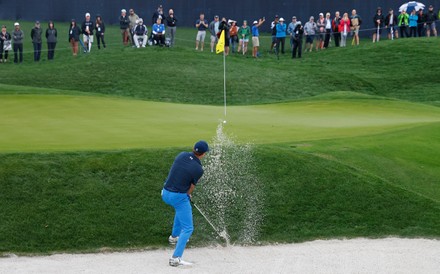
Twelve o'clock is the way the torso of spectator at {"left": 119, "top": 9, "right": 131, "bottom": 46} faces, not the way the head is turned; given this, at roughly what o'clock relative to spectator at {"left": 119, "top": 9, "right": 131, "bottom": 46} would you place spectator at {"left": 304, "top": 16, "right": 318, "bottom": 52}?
spectator at {"left": 304, "top": 16, "right": 318, "bottom": 52} is roughly at 9 o'clock from spectator at {"left": 119, "top": 9, "right": 131, "bottom": 46}.

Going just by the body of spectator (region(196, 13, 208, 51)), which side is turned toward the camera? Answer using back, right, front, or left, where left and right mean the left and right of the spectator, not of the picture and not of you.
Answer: front

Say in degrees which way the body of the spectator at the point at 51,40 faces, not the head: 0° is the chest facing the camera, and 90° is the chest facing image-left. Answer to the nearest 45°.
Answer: approximately 0°

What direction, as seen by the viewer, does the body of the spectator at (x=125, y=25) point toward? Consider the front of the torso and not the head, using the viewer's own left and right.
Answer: facing the viewer

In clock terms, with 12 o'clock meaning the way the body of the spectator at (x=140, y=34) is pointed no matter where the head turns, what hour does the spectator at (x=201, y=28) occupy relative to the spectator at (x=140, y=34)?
the spectator at (x=201, y=28) is roughly at 8 o'clock from the spectator at (x=140, y=34).

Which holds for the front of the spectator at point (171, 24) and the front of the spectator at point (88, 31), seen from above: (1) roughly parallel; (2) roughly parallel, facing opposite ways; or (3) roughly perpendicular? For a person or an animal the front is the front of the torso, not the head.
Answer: roughly parallel

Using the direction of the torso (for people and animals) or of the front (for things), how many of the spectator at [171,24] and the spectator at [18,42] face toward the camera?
2

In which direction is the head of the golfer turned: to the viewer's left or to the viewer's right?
to the viewer's right

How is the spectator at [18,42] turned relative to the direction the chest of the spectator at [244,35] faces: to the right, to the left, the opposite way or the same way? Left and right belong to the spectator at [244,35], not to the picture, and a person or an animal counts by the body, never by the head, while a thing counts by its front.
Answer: the same way

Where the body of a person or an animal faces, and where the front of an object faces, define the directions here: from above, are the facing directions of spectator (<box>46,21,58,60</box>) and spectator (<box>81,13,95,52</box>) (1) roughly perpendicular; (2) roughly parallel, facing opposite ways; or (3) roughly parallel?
roughly parallel

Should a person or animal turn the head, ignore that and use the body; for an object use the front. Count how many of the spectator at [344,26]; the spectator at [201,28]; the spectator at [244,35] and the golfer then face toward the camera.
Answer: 3

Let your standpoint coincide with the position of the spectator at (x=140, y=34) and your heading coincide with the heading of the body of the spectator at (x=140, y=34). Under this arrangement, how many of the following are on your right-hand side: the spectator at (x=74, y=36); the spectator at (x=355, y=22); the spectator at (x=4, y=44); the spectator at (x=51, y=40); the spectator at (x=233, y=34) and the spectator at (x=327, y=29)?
3

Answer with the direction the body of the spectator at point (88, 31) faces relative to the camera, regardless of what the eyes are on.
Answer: toward the camera

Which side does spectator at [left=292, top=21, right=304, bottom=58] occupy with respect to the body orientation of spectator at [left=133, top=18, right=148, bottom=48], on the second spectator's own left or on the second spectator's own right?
on the second spectator's own left

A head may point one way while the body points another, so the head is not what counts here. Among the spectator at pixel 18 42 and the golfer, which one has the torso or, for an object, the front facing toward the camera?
the spectator
